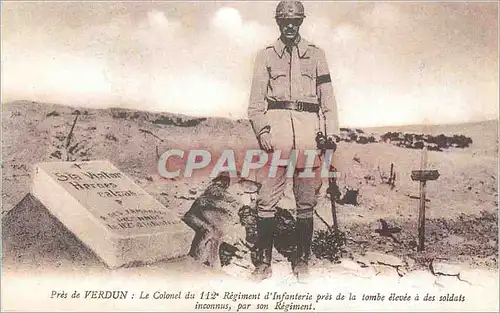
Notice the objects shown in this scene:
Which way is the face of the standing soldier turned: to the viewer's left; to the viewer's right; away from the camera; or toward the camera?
toward the camera

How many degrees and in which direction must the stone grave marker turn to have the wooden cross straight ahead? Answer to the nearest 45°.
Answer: approximately 45° to its left

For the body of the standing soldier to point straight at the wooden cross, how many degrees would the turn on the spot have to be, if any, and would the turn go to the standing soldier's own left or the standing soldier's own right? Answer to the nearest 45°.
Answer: approximately 90° to the standing soldier's own left

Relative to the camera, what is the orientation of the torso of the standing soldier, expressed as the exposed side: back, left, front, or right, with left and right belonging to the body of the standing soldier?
front

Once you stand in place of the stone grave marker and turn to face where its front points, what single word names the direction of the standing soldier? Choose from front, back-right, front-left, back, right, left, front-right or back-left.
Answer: front-left

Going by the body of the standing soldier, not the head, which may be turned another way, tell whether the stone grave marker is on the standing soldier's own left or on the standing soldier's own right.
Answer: on the standing soldier's own right

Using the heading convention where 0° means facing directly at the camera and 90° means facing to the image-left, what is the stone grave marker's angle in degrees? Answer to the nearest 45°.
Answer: approximately 315°

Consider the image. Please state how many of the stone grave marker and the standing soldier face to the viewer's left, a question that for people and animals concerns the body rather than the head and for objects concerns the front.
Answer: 0
